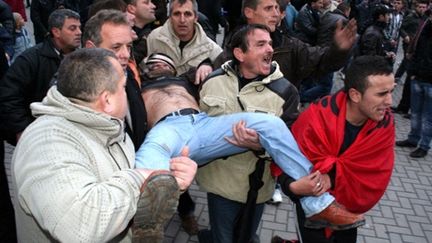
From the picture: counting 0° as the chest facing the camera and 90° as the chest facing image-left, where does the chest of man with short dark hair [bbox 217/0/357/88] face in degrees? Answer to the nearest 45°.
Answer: approximately 315°

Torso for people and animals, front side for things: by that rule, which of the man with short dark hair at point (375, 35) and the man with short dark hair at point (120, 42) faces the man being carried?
the man with short dark hair at point (120, 42)

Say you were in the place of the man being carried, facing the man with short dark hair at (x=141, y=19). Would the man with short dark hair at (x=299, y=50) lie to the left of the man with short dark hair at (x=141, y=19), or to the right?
right

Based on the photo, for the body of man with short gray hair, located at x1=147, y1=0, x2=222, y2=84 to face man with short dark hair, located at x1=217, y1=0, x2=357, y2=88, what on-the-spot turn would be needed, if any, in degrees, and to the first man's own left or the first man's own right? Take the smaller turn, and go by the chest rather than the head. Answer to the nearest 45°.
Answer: approximately 45° to the first man's own left

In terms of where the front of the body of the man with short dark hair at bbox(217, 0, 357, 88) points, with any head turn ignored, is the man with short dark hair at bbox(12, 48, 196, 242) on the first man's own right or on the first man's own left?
on the first man's own right

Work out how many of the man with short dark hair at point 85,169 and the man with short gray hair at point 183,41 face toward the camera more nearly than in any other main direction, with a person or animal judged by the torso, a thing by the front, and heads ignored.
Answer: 1

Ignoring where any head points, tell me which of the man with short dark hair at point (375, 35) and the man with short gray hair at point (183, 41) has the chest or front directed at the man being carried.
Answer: the man with short gray hair at point (183, 41)

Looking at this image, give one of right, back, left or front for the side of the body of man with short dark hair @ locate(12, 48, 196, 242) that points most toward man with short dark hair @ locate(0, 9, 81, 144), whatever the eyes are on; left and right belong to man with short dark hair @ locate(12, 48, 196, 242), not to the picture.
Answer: left

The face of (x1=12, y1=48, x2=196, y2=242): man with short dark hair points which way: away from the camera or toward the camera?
away from the camera

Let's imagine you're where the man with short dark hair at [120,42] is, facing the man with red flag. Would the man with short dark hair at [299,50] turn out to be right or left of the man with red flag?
left

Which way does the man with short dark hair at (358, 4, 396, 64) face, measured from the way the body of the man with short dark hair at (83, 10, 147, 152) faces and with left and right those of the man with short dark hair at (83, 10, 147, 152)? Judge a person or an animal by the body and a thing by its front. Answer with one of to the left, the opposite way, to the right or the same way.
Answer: the same way

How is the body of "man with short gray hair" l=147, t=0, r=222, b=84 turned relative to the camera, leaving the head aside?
toward the camera

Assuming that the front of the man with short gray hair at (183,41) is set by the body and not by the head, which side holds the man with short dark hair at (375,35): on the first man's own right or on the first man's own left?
on the first man's own left

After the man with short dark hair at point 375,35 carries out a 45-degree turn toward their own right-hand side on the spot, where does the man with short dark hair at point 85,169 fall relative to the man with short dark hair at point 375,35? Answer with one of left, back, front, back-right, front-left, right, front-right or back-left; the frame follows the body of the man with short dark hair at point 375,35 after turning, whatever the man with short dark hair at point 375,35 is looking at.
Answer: front-right

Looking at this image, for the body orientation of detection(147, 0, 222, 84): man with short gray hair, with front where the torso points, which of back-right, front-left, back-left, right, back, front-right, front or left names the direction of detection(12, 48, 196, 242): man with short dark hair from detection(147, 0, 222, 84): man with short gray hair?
front
